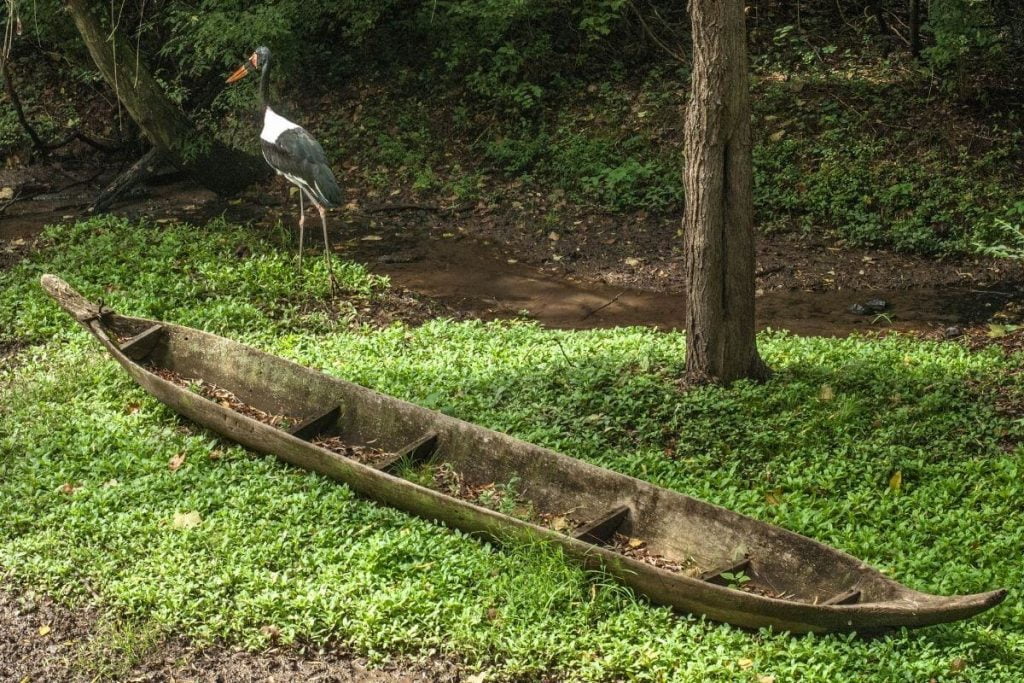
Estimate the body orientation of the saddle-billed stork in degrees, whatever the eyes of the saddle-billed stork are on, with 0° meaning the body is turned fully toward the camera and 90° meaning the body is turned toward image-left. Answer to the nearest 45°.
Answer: approximately 90°

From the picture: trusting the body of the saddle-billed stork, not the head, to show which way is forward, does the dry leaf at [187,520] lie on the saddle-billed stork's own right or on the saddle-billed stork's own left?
on the saddle-billed stork's own left

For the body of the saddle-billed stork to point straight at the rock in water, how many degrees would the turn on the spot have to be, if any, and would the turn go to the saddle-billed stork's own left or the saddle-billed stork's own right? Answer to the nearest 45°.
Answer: approximately 180°

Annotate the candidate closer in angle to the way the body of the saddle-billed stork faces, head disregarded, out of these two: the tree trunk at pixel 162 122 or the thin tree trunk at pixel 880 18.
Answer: the tree trunk

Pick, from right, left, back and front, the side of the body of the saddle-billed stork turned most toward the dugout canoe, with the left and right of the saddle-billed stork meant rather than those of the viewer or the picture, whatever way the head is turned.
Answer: left

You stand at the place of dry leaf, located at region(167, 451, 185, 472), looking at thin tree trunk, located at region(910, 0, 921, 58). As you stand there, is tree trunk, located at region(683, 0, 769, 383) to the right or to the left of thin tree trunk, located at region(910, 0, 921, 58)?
right

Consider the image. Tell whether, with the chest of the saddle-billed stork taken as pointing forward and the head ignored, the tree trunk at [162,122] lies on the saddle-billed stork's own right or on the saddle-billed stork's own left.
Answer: on the saddle-billed stork's own right

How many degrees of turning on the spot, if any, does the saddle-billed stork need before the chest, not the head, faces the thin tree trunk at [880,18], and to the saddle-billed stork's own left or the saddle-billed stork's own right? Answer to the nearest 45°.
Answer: approximately 135° to the saddle-billed stork's own right
